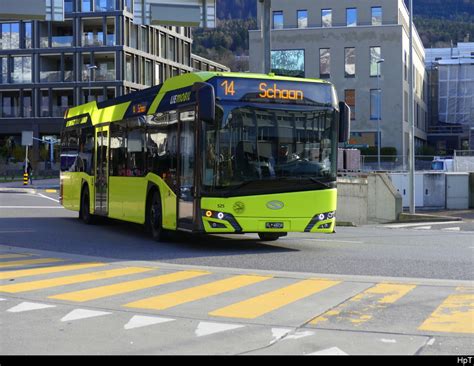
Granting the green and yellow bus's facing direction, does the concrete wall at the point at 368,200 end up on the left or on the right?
on its left

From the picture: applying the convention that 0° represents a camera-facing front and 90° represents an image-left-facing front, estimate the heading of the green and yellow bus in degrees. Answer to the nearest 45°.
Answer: approximately 315°

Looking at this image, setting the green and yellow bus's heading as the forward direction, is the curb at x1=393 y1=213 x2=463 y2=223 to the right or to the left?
on its left

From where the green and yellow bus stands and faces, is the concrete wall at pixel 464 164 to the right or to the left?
on its left
